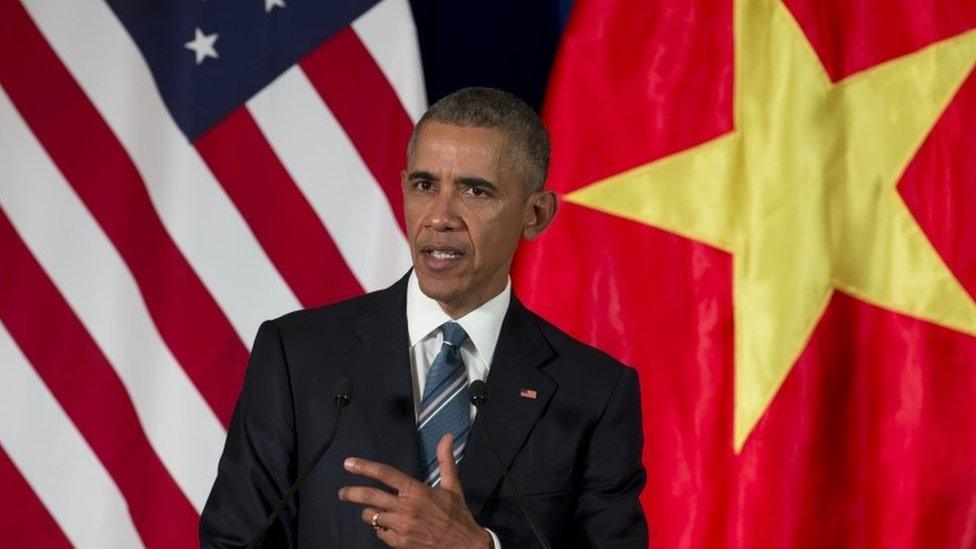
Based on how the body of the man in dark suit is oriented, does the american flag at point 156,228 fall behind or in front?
behind

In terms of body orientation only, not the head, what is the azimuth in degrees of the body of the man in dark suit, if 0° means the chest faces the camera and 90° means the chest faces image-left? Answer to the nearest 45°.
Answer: approximately 0°

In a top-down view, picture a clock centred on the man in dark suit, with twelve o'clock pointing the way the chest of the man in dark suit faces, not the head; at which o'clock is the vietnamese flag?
The vietnamese flag is roughly at 7 o'clock from the man in dark suit.
